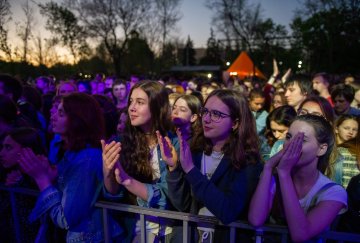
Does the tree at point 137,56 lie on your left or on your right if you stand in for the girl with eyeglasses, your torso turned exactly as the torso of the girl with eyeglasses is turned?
on your right

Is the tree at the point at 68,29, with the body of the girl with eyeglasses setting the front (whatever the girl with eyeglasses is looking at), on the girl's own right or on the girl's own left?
on the girl's own right

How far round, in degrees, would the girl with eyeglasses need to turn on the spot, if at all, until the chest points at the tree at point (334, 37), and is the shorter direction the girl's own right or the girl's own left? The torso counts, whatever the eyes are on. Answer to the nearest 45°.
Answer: approximately 135° to the girl's own right

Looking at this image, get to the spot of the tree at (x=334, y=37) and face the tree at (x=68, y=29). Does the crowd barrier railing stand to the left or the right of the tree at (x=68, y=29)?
left

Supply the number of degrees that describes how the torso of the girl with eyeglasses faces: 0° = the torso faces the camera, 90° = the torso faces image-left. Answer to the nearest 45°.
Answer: approximately 45°
